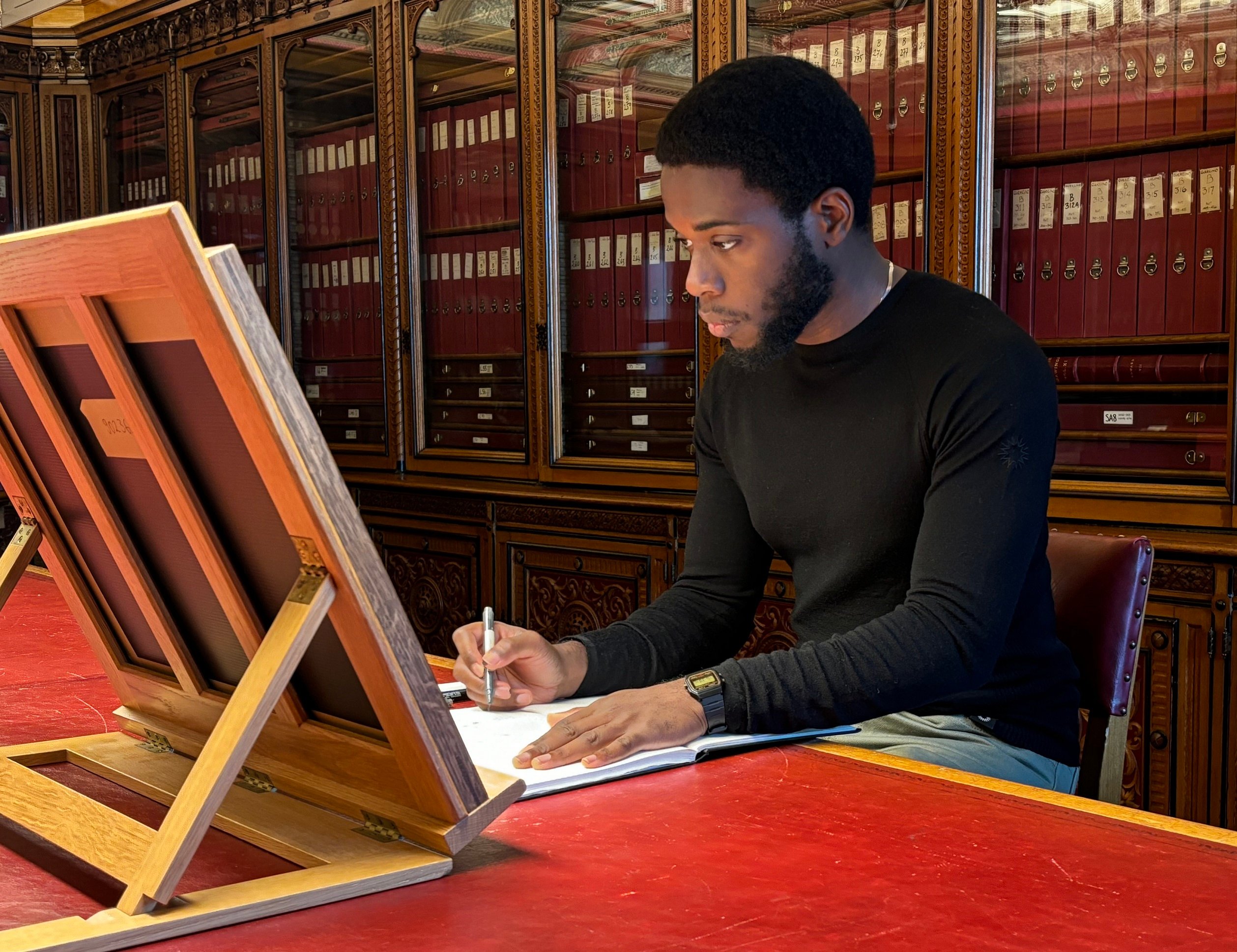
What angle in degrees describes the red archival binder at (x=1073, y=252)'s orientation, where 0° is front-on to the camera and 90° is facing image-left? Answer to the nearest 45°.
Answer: approximately 0°

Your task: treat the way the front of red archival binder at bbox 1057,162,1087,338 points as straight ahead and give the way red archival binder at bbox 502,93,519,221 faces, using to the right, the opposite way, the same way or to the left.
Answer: the same way

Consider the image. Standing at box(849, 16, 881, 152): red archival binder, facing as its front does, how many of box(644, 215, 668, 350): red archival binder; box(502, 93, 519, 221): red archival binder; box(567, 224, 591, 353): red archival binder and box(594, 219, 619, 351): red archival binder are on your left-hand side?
0

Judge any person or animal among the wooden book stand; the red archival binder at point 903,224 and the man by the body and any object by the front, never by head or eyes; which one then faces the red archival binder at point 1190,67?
the wooden book stand

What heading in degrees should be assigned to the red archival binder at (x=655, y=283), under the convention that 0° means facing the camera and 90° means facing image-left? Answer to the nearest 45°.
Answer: approximately 0°

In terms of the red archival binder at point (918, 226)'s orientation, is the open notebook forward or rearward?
forward

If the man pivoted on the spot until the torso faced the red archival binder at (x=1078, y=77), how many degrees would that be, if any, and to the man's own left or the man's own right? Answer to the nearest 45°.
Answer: approximately 135° to the man's own right

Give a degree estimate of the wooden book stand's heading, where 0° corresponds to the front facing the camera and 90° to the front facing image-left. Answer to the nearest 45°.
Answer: approximately 225°

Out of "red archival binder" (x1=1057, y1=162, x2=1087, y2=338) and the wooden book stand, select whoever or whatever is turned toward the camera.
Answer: the red archival binder

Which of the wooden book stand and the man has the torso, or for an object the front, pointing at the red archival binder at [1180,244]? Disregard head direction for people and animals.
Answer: the wooden book stand

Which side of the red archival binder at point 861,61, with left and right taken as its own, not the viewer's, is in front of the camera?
front

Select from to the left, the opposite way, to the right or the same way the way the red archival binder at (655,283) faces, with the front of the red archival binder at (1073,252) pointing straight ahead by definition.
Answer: the same way

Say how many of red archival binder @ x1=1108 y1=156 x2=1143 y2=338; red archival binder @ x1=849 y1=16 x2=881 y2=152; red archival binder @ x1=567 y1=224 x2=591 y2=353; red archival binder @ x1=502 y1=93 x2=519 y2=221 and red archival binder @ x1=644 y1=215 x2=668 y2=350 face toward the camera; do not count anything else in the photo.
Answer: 5

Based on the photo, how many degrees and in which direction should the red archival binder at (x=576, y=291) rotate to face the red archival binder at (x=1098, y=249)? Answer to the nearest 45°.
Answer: approximately 45° to its left

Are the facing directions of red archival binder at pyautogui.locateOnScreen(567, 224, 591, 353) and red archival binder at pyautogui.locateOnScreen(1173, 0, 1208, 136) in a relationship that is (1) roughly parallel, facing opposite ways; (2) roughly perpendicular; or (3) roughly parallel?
roughly parallel

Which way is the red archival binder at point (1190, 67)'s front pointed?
toward the camera

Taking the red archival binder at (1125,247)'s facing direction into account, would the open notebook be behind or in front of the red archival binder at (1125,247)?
in front

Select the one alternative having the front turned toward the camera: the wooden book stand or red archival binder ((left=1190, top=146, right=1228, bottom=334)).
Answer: the red archival binder

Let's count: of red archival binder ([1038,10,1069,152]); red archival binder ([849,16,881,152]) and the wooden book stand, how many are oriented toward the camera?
2

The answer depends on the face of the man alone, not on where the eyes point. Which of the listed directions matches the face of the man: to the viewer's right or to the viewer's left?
to the viewer's left
